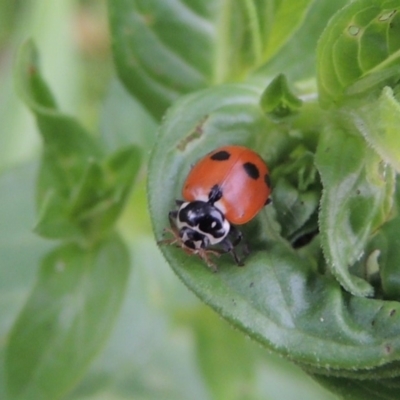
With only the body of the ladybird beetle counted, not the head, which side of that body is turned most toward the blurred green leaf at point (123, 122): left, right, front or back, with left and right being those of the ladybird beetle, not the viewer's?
right

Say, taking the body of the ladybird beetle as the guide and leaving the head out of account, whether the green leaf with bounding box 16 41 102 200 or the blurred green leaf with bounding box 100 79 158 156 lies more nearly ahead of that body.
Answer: the green leaf

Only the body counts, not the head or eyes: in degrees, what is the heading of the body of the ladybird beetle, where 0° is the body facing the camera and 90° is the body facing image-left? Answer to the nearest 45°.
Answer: approximately 45°

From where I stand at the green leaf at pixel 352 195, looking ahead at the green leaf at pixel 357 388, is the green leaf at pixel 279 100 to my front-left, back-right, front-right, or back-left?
back-right

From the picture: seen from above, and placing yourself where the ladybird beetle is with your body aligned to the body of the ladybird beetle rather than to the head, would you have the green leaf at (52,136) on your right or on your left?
on your right

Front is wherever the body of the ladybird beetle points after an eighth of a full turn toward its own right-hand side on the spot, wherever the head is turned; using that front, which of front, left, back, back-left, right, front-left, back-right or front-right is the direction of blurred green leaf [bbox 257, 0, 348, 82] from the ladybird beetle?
right
